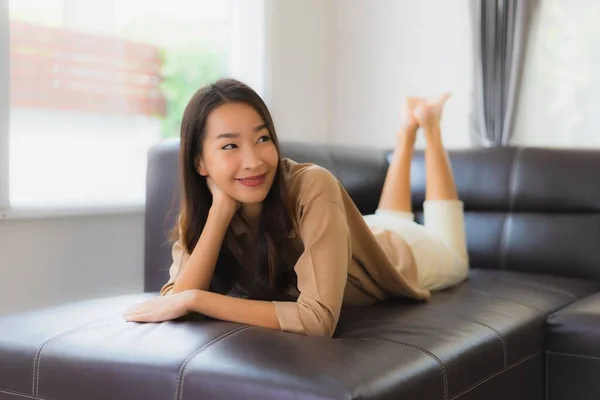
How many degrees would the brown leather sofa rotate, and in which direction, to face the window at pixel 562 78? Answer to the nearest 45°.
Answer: approximately 135° to its left

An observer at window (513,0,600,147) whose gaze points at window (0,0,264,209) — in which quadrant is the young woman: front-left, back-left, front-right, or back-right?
front-left

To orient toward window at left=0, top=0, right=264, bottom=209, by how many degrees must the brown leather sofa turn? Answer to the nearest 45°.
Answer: approximately 135° to its right

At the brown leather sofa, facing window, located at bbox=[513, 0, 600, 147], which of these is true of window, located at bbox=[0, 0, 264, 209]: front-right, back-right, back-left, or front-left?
front-left

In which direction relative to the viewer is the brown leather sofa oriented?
toward the camera
